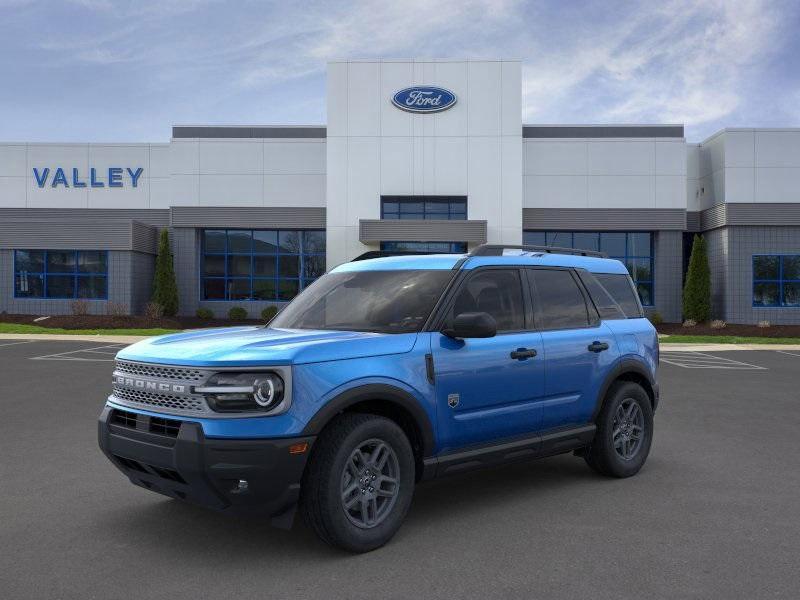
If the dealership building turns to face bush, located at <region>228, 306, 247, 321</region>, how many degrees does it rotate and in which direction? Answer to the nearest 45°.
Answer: approximately 90° to its right

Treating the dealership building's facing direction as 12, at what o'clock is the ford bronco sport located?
The ford bronco sport is roughly at 12 o'clock from the dealership building.

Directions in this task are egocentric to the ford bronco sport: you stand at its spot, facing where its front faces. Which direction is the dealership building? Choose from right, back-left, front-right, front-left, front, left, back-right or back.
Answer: back-right

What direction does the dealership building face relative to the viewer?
toward the camera

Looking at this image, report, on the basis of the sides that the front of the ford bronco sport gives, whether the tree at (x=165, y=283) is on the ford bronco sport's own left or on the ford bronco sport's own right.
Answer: on the ford bronco sport's own right

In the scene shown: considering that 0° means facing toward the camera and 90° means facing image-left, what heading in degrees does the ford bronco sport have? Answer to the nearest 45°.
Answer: approximately 45°

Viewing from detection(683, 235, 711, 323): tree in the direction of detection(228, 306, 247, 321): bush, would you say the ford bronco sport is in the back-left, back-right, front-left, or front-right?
front-left

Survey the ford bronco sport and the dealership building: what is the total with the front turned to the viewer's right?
0

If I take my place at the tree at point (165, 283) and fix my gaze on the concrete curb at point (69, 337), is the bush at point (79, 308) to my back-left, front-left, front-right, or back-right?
front-right

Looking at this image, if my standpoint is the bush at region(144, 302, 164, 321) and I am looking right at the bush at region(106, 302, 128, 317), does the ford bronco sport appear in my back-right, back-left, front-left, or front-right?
back-left

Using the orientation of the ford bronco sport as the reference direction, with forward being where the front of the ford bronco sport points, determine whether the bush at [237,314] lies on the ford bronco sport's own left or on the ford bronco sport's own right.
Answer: on the ford bronco sport's own right

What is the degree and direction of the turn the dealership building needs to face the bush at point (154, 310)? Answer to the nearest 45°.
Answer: approximately 90° to its right

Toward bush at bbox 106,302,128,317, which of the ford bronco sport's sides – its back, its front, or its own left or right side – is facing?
right
